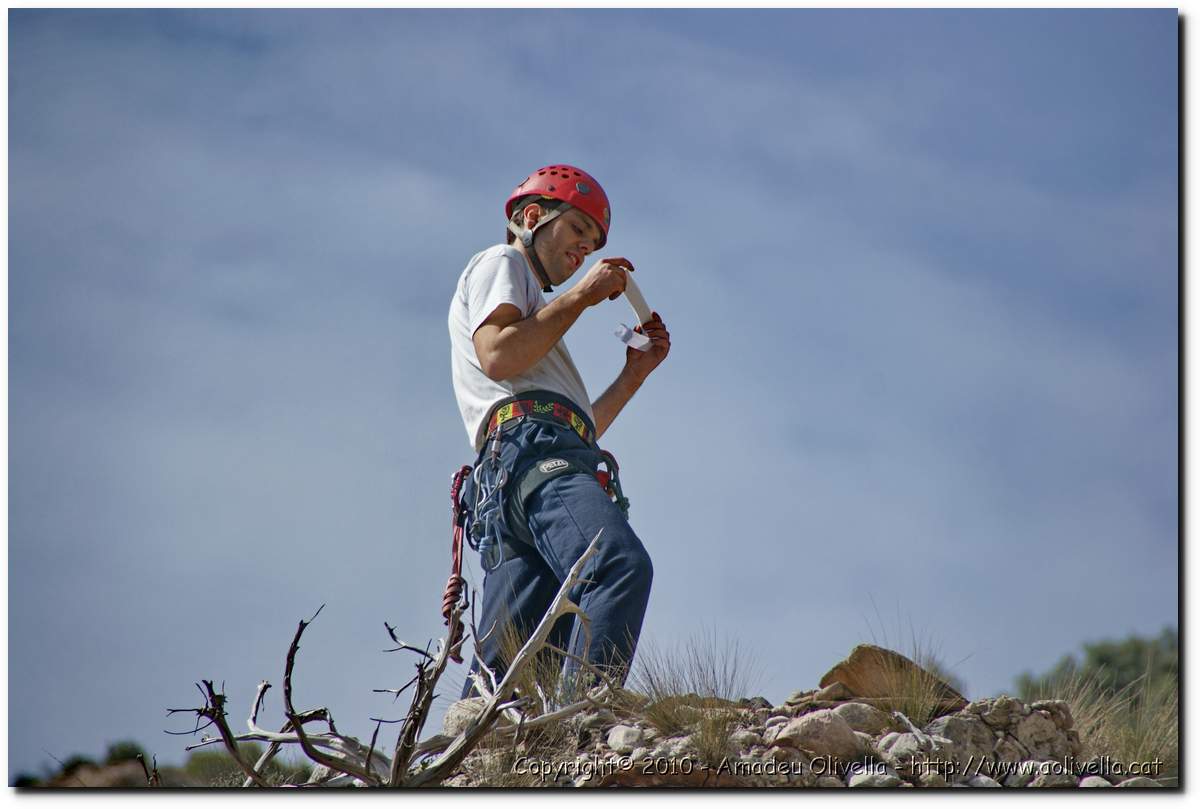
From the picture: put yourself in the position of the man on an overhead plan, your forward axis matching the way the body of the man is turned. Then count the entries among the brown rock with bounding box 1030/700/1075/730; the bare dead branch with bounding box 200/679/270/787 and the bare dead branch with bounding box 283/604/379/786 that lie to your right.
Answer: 2

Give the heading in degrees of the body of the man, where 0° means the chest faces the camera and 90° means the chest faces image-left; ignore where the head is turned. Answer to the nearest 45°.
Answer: approximately 315°

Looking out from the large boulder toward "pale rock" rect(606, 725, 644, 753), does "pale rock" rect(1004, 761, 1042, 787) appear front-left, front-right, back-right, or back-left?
back-left

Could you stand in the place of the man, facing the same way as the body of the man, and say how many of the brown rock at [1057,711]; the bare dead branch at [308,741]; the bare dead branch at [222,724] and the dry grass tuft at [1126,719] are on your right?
2

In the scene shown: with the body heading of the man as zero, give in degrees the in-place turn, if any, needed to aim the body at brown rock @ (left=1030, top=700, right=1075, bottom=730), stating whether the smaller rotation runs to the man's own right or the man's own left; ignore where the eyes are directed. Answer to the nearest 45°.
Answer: approximately 45° to the man's own left

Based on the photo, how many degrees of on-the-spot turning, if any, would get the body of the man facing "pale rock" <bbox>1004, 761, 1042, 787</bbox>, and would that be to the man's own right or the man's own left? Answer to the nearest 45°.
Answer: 0° — they already face it

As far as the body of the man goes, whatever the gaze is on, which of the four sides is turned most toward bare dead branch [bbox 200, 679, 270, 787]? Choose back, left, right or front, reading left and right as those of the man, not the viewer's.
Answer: right
